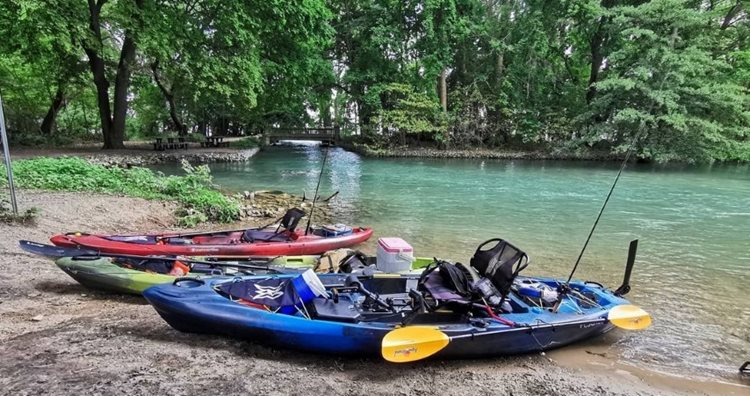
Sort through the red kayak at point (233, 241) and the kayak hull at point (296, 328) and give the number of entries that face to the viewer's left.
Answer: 2

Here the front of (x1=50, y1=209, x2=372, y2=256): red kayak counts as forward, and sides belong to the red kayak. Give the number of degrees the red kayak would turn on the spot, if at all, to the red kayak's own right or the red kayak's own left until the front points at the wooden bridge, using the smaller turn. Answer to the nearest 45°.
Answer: approximately 90° to the red kayak's own right

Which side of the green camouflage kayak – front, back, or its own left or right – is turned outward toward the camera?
left

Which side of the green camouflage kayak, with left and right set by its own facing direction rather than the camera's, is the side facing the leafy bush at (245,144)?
right

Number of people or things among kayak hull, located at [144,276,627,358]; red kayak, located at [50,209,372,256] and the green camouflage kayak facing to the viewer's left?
3

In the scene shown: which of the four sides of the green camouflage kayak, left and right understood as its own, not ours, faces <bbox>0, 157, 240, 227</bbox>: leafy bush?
right

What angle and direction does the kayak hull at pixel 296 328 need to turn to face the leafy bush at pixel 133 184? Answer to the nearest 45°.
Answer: approximately 45° to its right

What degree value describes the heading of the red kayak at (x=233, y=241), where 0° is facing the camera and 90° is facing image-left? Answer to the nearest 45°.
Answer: approximately 90°

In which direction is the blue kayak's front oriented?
to the viewer's left

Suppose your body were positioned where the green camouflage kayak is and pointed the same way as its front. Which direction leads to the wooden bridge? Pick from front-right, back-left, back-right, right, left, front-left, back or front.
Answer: right
